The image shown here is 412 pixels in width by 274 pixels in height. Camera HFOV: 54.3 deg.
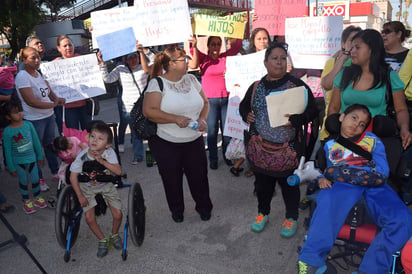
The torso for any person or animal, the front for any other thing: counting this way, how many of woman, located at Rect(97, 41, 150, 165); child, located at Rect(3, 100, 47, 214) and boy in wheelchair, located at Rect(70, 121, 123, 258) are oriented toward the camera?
3

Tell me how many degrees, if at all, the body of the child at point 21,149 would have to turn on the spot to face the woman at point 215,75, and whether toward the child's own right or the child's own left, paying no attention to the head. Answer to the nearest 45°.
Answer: approximately 90° to the child's own left

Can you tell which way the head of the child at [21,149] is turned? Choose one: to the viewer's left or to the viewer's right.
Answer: to the viewer's right

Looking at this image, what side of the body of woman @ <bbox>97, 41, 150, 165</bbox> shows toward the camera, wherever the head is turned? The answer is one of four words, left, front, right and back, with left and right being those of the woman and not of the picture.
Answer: front

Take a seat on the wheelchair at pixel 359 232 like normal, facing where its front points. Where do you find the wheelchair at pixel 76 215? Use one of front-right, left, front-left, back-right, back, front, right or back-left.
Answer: right

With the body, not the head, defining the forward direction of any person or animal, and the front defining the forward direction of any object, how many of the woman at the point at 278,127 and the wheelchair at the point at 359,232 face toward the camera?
2

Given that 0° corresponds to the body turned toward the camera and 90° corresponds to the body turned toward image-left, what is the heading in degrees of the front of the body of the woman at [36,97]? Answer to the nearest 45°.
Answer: approximately 315°

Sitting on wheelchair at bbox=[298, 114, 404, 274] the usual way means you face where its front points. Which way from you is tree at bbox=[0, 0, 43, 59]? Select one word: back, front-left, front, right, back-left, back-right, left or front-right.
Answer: back-right

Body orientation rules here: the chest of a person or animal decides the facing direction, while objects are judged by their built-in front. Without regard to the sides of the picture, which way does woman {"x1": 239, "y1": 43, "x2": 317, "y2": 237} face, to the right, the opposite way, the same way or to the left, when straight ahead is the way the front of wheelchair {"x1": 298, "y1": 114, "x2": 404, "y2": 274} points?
the same way

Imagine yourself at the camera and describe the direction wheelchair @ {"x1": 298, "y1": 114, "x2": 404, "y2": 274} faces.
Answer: facing the viewer

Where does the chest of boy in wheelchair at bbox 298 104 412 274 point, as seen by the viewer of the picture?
toward the camera

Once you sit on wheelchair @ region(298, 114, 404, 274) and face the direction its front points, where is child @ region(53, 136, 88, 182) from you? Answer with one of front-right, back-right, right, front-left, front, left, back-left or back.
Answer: right
